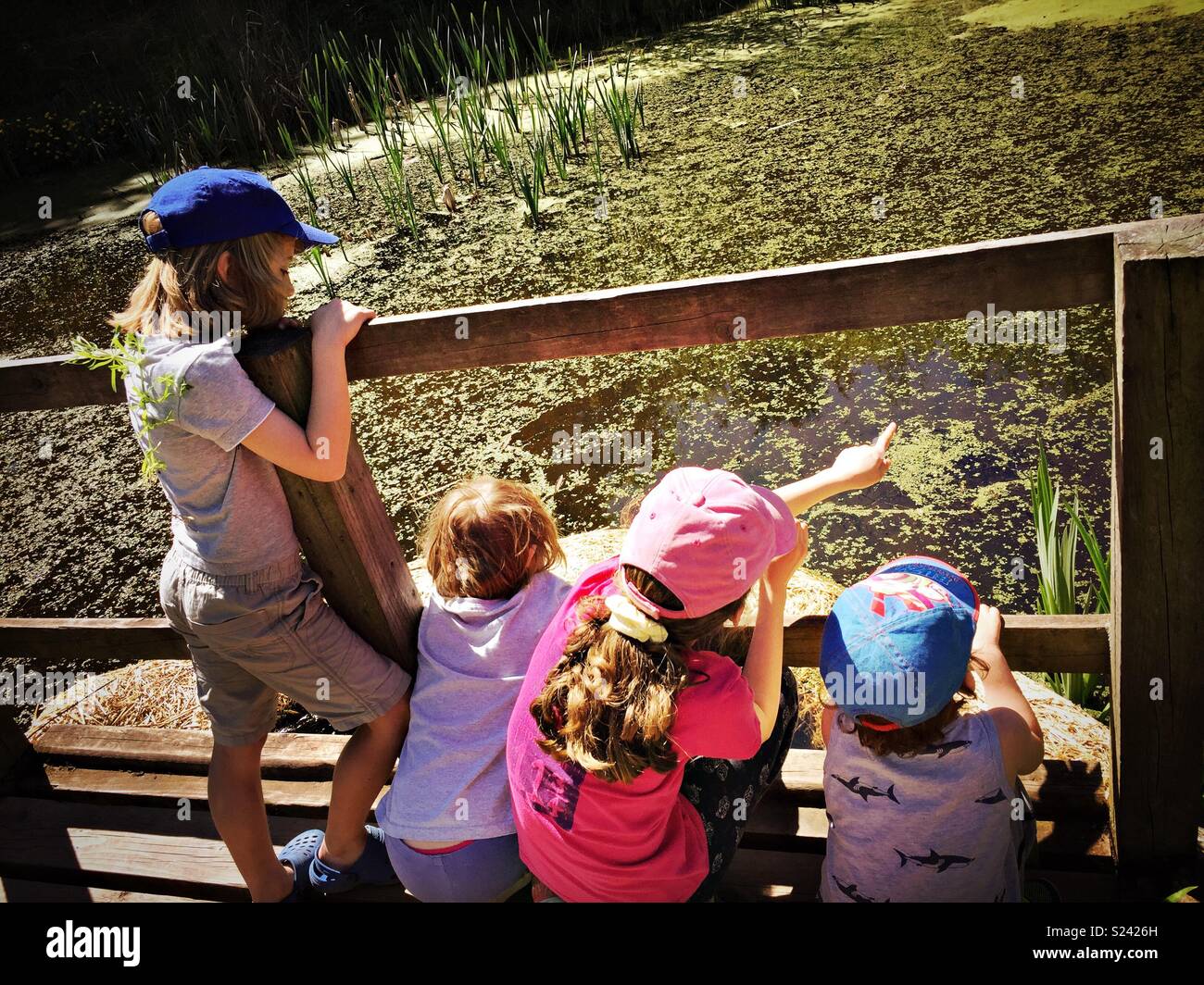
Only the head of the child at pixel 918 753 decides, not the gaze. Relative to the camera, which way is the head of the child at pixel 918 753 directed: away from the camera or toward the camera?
away from the camera

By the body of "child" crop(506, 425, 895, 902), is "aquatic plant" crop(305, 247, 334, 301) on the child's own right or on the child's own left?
on the child's own left

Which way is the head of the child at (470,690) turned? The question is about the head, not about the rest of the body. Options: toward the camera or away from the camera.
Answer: away from the camera

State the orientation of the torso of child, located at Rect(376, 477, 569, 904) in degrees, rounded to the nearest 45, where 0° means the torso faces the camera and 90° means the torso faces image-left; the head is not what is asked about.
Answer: approximately 180°

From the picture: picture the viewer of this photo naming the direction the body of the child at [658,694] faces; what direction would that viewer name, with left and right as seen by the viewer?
facing away from the viewer and to the right of the viewer

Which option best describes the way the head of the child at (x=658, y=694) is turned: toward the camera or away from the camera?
away from the camera

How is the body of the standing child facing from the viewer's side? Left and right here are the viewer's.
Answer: facing away from the viewer and to the right of the viewer

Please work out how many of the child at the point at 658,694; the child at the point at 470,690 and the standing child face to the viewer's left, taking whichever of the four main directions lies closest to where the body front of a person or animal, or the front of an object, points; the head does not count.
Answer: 0

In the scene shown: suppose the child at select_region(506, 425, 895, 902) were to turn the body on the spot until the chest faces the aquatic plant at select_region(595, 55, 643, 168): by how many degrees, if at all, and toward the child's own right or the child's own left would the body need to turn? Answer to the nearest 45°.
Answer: approximately 45° to the child's own left
